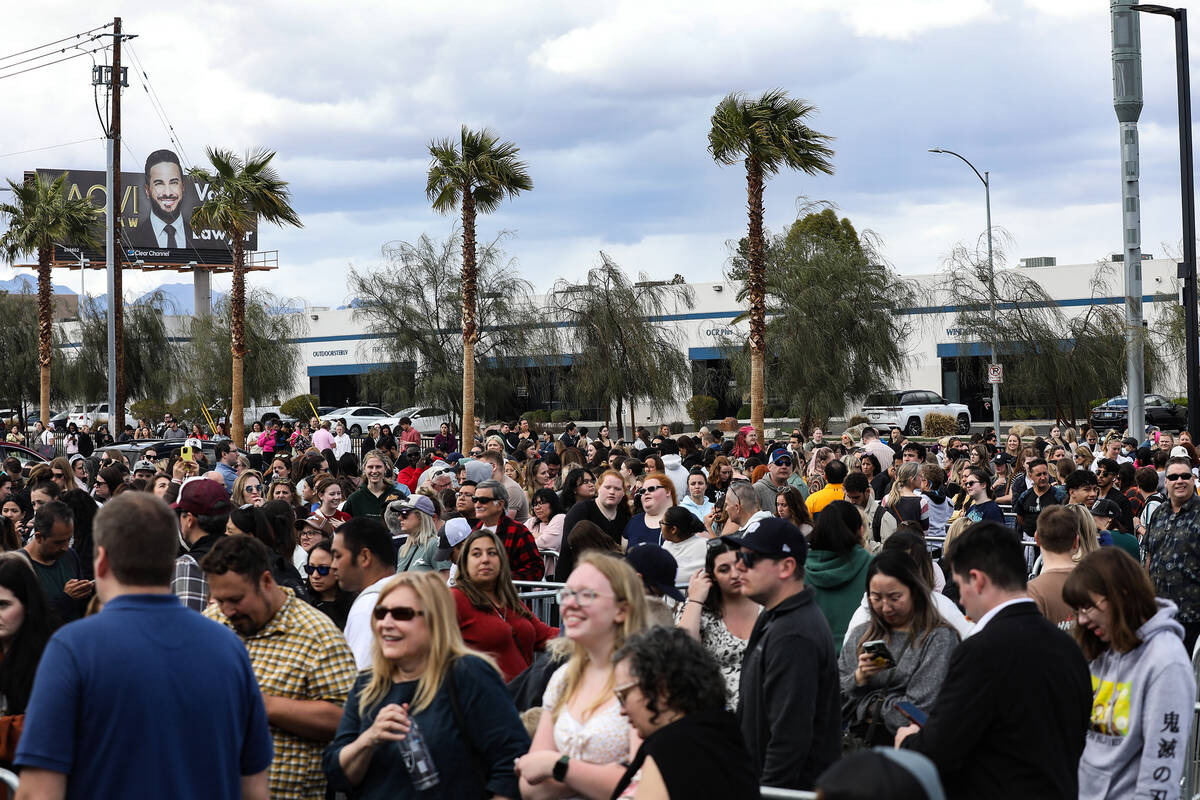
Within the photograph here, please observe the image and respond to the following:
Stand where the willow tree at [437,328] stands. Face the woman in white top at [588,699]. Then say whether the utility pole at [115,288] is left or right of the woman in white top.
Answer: right

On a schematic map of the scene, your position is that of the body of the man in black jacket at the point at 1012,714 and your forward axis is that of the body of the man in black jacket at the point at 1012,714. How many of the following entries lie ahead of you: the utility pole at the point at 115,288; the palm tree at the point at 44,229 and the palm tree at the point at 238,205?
3

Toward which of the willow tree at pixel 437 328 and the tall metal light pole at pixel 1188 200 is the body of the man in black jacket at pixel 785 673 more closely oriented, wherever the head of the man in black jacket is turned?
the willow tree

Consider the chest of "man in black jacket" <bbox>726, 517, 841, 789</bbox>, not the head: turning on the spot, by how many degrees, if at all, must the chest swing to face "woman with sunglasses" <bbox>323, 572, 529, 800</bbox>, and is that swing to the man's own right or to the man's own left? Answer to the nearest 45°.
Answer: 0° — they already face them

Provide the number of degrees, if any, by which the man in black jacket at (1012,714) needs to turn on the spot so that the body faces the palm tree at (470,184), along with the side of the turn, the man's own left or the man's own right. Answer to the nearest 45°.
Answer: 0° — they already face it

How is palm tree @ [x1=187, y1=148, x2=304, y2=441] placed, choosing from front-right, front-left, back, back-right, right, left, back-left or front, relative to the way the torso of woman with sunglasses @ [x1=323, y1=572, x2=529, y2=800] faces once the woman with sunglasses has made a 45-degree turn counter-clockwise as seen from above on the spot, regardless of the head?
back

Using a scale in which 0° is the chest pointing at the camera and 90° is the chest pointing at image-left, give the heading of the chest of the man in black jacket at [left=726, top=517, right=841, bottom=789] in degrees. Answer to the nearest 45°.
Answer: approximately 90°

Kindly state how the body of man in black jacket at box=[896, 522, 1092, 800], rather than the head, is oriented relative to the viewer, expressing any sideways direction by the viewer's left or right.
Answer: facing away from the viewer and to the left of the viewer

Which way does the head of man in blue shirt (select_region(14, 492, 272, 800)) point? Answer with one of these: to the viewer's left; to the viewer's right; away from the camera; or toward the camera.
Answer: away from the camera

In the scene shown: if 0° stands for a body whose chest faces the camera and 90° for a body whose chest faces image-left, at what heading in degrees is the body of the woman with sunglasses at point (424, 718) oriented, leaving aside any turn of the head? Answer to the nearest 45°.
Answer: approximately 45°

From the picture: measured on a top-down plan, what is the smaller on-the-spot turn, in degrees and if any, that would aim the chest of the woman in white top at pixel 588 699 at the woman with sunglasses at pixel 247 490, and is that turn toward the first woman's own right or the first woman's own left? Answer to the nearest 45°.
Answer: approximately 90° to the first woman's own right

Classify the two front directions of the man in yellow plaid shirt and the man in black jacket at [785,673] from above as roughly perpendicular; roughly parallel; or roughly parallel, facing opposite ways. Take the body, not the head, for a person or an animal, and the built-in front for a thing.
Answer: roughly perpendicular
